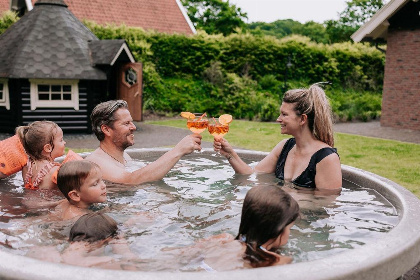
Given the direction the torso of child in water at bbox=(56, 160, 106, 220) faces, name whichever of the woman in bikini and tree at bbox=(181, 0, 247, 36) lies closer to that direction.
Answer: the woman in bikini

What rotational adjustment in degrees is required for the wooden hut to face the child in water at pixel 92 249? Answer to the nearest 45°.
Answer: approximately 45° to its right

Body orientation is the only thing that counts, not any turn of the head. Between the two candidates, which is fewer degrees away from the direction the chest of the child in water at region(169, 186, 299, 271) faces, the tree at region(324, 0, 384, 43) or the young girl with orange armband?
the tree

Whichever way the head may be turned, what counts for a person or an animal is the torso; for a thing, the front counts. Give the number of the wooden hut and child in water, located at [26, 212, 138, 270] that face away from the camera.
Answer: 1

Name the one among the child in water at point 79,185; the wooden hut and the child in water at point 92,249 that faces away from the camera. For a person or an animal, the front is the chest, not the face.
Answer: the child in water at point 92,249

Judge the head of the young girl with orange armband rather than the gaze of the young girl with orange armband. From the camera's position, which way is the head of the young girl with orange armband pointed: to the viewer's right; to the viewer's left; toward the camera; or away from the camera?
to the viewer's right

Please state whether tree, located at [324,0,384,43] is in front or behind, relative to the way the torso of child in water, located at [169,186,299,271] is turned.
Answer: in front

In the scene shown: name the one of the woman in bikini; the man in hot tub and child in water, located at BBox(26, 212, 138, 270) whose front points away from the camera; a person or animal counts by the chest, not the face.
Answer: the child in water

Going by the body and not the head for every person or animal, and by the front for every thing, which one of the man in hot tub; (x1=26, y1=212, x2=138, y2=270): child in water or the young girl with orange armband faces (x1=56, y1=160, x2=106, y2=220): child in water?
(x1=26, y1=212, x2=138, y2=270): child in water

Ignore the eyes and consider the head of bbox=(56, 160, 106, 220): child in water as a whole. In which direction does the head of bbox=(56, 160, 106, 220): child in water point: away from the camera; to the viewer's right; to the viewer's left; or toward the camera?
to the viewer's right

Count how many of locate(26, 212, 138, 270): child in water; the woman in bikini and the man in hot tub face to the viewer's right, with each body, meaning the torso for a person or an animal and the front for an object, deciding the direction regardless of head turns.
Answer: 1

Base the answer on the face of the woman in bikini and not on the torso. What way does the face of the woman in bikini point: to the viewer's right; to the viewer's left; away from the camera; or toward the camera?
to the viewer's left

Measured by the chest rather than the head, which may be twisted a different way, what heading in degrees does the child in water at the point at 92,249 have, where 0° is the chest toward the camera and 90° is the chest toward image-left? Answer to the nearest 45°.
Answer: approximately 180°
